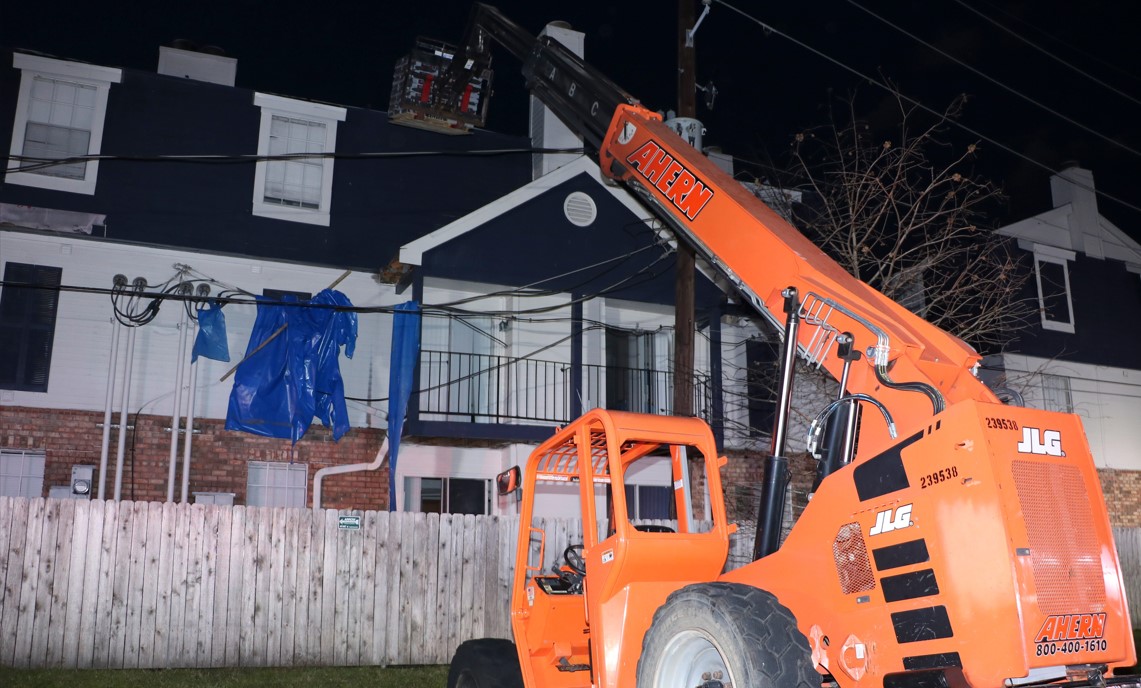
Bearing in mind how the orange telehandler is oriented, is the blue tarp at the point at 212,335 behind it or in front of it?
in front

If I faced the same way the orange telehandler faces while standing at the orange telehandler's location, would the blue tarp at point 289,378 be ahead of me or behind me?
ahead

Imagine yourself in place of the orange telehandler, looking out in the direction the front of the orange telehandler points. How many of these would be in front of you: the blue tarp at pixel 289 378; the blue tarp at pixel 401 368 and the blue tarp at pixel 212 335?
3

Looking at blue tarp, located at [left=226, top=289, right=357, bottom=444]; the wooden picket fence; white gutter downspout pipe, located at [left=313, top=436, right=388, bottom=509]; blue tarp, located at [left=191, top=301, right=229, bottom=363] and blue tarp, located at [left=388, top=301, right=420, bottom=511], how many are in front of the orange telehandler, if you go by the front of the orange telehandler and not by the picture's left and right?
5

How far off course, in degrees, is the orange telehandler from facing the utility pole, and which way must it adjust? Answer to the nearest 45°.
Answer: approximately 45° to its right

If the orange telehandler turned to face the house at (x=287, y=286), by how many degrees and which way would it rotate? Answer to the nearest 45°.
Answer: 0° — it already faces it

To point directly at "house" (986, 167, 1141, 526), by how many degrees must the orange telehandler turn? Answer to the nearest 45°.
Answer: approximately 45° to its right

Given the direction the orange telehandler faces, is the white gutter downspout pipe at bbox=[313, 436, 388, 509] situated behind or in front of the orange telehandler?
in front

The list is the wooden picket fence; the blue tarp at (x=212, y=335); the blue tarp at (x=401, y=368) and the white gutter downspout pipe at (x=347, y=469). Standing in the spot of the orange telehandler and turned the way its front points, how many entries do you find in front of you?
4

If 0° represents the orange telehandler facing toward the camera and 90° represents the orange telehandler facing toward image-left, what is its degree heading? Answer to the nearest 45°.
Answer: approximately 135°

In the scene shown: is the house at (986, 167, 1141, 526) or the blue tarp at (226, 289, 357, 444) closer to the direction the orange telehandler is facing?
the blue tarp

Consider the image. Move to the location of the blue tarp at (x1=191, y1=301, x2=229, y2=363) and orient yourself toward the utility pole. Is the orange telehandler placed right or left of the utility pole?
right

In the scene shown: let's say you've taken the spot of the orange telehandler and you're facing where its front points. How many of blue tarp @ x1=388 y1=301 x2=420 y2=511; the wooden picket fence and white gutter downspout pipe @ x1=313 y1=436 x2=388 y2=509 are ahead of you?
3

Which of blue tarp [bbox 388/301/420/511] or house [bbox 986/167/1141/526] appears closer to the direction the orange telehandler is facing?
the blue tarp
